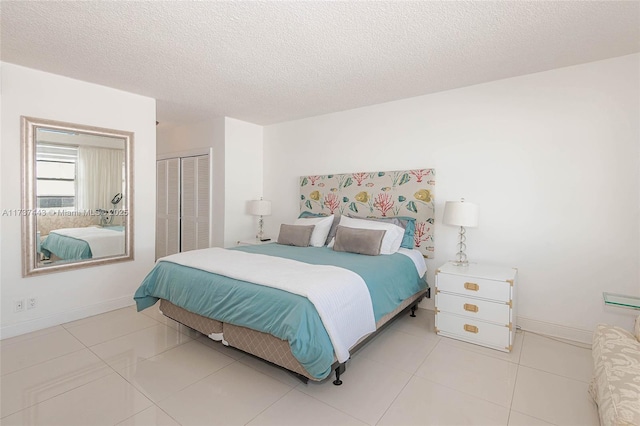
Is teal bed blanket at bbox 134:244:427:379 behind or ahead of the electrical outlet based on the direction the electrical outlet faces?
ahead

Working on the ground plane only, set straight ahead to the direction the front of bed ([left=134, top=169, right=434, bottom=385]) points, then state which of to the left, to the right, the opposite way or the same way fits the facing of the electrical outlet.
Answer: to the left

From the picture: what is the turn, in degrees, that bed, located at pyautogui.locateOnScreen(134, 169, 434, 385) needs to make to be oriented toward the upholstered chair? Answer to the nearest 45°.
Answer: approximately 90° to its left

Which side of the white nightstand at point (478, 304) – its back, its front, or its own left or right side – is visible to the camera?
front

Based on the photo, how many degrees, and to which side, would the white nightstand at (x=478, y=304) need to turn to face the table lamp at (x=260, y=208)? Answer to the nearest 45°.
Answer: approximately 90° to its right

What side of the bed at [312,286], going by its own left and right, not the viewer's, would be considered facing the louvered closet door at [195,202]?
right

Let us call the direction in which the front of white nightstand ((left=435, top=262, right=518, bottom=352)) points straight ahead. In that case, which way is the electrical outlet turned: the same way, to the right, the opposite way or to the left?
to the left

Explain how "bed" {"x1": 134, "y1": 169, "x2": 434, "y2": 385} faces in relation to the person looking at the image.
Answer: facing the viewer and to the left of the viewer

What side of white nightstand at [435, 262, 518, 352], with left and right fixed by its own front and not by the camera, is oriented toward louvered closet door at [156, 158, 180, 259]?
right

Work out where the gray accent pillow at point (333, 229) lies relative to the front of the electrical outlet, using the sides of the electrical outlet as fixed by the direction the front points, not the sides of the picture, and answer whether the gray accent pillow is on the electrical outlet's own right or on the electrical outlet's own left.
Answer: on the electrical outlet's own left

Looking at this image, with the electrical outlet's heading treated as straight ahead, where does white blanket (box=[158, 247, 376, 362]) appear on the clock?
The white blanket is roughly at 11 o'clock from the electrical outlet.

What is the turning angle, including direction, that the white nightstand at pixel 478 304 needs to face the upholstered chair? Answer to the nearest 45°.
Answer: approximately 45° to its left
